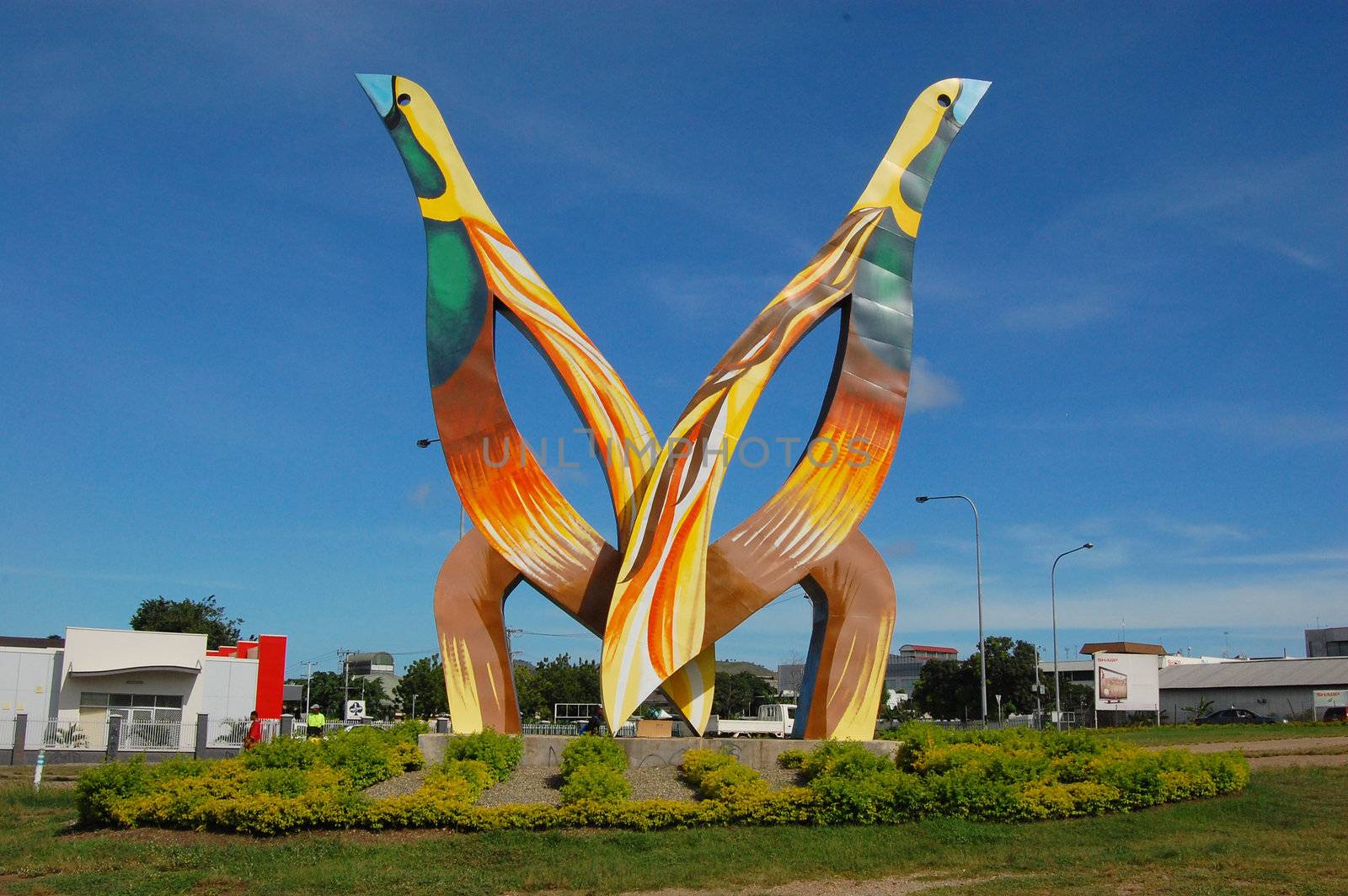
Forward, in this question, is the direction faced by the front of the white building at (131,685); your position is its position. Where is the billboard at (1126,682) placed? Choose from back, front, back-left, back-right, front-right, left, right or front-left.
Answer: left

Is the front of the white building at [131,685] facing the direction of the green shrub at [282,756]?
yes

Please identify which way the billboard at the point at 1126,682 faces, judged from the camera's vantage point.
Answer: facing the viewer

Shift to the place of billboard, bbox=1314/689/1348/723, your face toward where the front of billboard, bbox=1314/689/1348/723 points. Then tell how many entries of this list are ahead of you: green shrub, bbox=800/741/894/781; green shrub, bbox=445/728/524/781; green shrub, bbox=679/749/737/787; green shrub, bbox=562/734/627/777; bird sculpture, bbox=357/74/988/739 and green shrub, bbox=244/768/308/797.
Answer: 6

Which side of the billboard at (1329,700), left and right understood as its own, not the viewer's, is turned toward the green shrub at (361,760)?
front

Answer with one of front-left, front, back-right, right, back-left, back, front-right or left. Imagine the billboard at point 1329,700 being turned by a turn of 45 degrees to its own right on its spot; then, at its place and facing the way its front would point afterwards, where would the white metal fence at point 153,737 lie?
front

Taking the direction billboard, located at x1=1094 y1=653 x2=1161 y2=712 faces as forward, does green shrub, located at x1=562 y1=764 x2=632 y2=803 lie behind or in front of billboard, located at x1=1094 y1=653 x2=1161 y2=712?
in front

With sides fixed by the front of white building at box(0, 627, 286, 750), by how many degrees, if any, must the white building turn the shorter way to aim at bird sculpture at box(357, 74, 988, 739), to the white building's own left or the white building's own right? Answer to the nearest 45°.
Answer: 0° — it already faces it

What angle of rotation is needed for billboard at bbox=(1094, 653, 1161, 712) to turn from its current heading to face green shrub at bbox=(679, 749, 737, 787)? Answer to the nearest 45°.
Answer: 0° — it already faces it

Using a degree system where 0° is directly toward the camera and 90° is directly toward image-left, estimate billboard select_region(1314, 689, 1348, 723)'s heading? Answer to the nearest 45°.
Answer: approximately 0°

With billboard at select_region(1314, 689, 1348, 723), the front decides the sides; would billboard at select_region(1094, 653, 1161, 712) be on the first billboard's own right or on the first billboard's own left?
on the first billboard's own right

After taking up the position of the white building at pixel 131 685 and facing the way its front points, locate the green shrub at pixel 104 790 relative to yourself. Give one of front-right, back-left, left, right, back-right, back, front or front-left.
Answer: front

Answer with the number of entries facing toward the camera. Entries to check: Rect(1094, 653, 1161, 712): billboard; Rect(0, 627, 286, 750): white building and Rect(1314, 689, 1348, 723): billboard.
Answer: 3

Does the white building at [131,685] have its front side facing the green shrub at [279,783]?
yes
